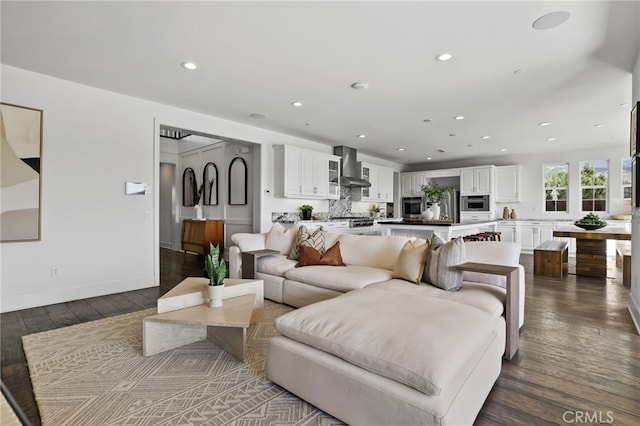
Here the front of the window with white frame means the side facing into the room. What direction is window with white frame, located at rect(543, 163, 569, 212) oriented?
toward the camera

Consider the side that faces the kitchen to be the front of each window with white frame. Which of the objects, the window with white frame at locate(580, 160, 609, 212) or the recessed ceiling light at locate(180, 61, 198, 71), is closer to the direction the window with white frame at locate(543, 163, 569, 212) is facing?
the recessed ceiling light

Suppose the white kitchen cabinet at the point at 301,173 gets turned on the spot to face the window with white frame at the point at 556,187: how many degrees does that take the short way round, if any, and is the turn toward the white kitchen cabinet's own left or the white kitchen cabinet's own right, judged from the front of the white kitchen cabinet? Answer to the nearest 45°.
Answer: approximately 45° to the white kitchen cabinet's own left

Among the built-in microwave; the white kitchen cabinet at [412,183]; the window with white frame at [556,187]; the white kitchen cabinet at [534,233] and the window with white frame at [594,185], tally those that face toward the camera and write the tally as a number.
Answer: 5

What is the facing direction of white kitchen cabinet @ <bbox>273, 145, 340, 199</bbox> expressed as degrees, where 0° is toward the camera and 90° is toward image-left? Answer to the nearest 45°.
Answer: approximately 315°

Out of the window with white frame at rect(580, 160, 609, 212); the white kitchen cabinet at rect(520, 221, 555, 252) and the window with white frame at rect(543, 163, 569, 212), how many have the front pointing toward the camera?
3

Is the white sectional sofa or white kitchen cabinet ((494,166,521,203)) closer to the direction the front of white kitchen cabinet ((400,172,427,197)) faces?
the white sectional sofa

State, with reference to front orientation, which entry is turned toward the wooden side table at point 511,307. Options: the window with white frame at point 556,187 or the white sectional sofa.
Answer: the window with white frame

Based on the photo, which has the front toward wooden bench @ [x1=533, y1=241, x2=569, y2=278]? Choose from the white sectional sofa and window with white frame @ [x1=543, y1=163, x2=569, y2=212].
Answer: the window with white frame

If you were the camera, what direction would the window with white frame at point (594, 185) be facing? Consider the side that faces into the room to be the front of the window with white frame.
facing the viewer

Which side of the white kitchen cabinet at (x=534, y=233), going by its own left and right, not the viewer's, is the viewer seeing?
front

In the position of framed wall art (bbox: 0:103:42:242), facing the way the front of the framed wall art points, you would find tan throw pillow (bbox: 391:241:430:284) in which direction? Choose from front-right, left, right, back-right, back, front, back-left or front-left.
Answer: front

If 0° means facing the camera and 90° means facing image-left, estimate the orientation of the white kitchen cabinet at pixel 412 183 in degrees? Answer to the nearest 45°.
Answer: approximately 0°

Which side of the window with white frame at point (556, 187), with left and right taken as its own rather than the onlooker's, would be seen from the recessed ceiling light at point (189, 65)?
front

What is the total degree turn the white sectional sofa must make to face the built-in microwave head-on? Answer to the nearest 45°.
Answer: approximately 135° to its right

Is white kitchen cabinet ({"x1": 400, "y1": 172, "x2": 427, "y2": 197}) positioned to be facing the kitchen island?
yes

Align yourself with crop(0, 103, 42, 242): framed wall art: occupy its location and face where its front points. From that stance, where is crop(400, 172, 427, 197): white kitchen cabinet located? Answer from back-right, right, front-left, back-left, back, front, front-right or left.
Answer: front-left
